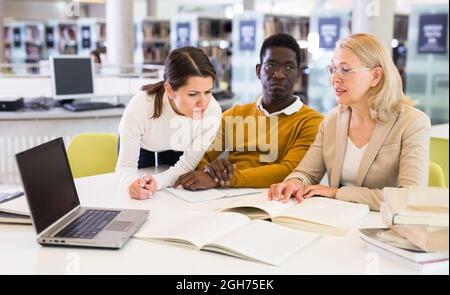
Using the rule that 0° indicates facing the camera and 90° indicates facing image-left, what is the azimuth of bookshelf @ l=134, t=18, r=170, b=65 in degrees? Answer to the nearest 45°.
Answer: approximately 315°

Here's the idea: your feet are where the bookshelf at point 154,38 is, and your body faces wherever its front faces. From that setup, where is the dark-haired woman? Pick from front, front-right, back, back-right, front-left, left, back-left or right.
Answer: front-right

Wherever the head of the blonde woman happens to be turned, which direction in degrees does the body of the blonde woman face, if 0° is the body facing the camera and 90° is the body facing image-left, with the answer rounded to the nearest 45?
approximately 45°

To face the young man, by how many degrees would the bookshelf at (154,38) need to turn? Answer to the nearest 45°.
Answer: approximately 45° to its right

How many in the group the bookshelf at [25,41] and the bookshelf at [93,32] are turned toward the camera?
2
